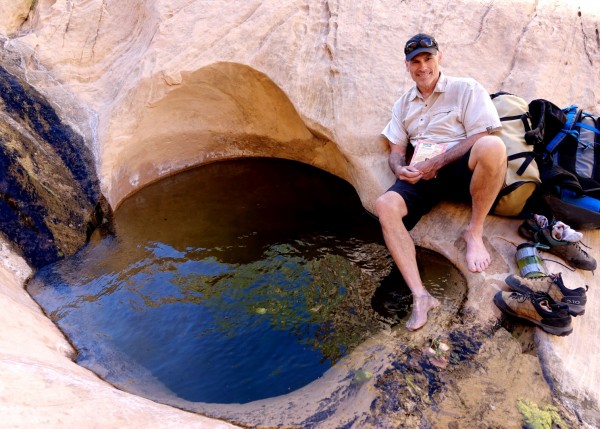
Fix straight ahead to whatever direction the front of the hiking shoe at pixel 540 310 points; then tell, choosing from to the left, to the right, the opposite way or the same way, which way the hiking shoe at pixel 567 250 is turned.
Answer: the opposite way

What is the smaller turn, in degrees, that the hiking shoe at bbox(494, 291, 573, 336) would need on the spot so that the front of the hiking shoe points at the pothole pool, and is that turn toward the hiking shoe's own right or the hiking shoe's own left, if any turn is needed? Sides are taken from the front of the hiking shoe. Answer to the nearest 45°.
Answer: approximately 45° to the hiking shoe's own left

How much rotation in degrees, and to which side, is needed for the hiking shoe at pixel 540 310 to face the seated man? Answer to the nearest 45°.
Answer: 0° — it already faces them

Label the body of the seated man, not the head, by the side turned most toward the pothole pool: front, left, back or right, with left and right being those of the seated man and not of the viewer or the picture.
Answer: right

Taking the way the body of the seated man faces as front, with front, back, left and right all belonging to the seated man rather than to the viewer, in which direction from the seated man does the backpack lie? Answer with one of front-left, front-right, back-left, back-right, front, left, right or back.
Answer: left

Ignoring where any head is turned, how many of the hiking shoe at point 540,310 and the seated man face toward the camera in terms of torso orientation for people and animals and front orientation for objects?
1

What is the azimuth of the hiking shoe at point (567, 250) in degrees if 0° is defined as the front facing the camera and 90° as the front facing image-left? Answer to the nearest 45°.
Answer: approximately 315°

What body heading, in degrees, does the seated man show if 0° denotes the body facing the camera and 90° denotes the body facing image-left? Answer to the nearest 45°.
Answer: approximately 0°

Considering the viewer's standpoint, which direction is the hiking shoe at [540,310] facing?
facing away from the viewer and to the left of the viewer

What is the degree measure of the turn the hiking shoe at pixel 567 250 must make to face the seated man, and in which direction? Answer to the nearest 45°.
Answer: approximately 135° to its right
